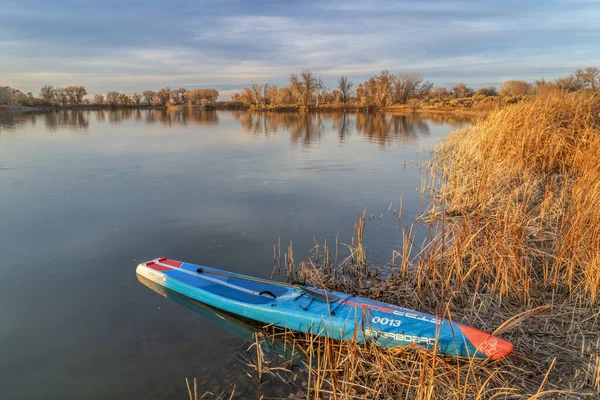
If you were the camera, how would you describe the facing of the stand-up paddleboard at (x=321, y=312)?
facing the viewer and to the right of the viewer

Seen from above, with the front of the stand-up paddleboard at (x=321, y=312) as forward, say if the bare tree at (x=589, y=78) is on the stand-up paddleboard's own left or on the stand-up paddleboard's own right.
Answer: on the stand-up paddleboard's own left
